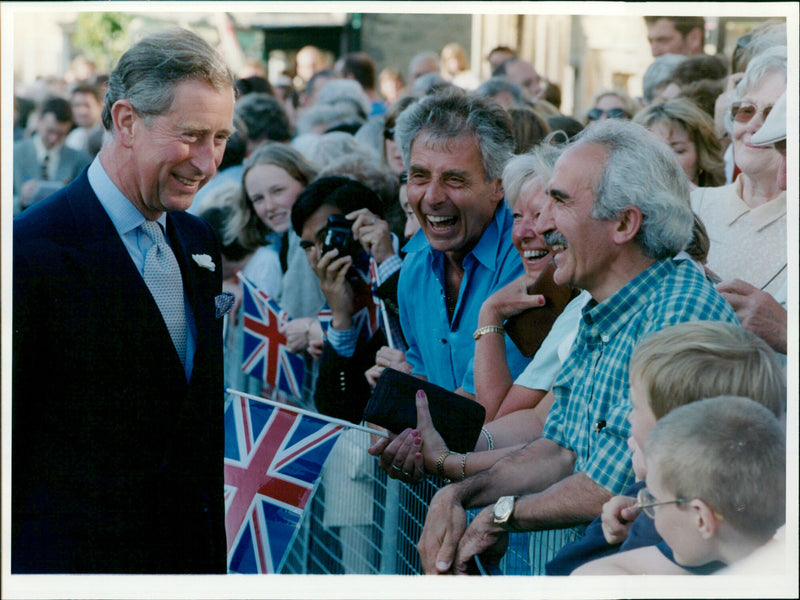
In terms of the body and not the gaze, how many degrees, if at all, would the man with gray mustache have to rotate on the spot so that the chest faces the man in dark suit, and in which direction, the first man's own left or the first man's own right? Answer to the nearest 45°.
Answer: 0° — they already face them

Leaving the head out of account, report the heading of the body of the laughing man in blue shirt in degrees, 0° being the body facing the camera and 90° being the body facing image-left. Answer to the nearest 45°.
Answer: approximately 45°

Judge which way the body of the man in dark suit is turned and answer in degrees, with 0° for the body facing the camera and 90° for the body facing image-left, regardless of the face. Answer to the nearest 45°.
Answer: approximately 315°

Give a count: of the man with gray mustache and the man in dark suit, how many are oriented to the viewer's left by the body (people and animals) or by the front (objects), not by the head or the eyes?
1

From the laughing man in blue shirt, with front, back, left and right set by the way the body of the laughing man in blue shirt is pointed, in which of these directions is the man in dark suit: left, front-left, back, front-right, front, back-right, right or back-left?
front

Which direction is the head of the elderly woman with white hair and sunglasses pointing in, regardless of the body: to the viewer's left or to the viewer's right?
to the viewer's left

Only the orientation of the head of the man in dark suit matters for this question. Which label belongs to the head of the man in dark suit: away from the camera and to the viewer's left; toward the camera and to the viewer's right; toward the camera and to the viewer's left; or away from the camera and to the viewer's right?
toward the camera and to the viewer's right

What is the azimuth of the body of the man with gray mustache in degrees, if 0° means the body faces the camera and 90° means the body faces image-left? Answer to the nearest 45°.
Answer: approximately 90°

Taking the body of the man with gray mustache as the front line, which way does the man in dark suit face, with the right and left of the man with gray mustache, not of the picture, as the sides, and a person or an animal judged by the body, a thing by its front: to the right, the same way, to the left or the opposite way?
the opposite way

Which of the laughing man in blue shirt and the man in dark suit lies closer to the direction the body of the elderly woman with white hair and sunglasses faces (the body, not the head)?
the man in dark suit

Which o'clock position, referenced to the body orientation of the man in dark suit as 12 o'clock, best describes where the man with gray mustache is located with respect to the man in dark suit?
The man with gray mustache is roughly at 11 o'clock from the man in dark suit.

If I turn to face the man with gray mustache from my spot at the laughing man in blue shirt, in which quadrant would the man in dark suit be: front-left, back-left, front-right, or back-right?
front-right
